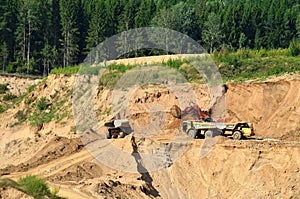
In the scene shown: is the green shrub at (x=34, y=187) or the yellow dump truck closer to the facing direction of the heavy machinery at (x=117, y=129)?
the green shrub

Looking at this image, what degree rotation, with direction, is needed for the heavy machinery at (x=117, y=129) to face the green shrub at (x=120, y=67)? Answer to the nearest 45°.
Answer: approximately 135° to its right

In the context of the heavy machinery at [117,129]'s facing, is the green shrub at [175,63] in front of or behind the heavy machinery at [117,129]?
behind

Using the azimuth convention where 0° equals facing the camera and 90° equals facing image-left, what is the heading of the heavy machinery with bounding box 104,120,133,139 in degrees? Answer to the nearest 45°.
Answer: approximately 45°

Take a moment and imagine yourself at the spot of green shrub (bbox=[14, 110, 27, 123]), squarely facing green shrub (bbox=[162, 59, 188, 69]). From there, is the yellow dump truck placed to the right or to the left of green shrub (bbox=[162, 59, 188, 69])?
right

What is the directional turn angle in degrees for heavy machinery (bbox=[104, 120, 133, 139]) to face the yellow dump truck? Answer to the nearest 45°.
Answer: approximately 90° to its left

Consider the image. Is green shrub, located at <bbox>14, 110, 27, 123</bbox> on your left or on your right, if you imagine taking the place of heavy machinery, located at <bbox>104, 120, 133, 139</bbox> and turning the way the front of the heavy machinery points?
on your right

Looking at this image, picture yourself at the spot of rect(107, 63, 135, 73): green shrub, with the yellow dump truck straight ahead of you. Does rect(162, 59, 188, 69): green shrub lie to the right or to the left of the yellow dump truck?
left
